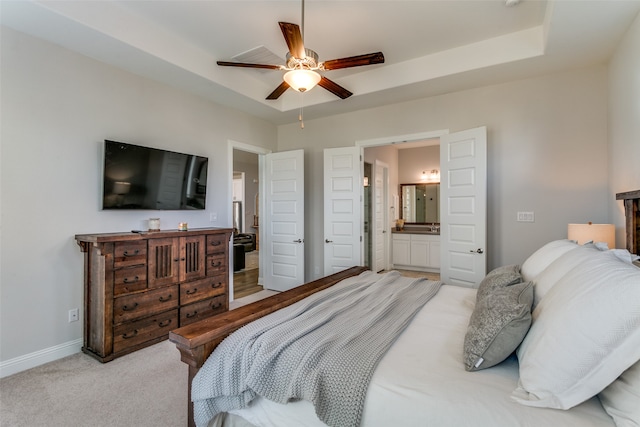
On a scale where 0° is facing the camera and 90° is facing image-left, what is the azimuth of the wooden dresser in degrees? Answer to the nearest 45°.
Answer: approximately 315°

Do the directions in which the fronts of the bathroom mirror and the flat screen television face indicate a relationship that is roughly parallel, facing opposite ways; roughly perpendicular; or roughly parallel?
roughly perpendicular

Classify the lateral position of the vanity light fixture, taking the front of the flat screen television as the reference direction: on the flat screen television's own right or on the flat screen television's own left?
on the flat screen television's own left

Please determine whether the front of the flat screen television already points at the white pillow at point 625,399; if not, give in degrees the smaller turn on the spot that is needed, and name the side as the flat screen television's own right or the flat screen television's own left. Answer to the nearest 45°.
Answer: approximately 45° to the flat screen television's own right

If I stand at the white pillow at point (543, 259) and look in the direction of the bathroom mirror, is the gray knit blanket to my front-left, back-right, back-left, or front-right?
back-left

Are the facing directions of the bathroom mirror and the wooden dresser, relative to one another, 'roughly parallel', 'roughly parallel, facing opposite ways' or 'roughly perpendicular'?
roughly perpendicular

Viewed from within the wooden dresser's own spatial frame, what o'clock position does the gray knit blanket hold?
The gray knit blanket is roughly at 1 o'clock from the wooden dresser.

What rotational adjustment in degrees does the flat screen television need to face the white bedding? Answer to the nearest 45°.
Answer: approximately 45° to its right

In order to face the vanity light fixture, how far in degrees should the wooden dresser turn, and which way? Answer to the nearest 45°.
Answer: approximately 45° to its left

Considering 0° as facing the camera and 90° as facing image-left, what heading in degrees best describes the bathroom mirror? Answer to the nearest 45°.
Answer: approximately 0°

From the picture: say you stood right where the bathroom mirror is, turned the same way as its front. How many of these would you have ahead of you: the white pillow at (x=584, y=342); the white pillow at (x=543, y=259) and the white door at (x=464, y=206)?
3

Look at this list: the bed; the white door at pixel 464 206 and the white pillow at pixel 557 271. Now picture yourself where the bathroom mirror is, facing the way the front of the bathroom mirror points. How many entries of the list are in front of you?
3

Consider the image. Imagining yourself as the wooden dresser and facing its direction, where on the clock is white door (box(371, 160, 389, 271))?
The white door is roughly at 10 o'clock from the wooden dresser.
